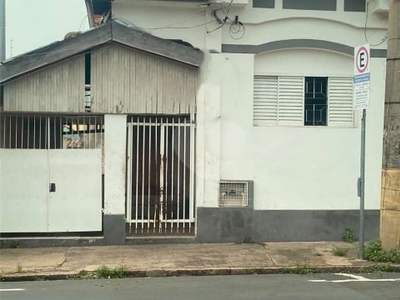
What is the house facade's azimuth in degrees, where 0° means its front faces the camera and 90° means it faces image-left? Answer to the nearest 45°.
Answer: approximately 0°

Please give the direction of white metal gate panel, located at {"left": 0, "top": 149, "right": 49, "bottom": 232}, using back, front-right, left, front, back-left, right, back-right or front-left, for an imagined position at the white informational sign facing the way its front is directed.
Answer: front-right

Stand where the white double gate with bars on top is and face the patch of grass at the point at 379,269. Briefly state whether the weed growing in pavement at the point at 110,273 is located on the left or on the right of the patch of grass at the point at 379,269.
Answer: right

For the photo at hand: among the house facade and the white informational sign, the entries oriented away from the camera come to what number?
0

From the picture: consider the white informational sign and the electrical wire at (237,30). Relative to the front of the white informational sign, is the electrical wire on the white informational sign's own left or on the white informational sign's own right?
on the white informational sign's own right

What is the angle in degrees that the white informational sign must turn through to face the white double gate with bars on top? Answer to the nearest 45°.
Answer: approximately 45° to its right

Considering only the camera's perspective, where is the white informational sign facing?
facing the viewer and to the left of the viewer
